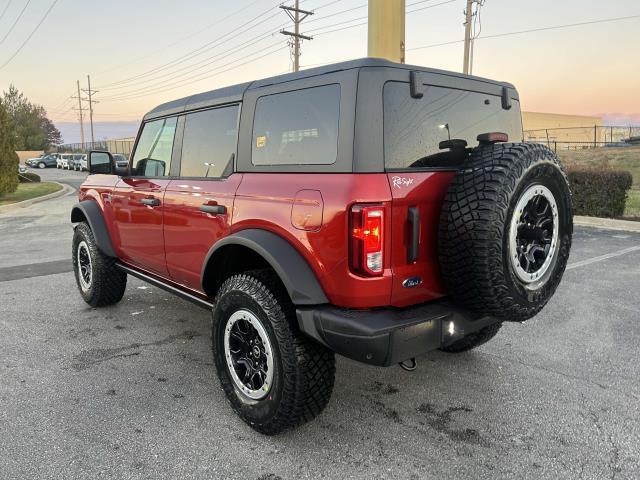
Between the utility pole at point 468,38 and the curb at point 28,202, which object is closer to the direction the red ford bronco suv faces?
the curb

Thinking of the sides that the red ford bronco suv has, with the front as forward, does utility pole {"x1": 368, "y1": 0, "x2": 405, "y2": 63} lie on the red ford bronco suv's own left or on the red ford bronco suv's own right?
on the red ford bronco suv's own right

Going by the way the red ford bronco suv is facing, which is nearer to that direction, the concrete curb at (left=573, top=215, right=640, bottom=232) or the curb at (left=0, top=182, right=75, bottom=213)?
the curb

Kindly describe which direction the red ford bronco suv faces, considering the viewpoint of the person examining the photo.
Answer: facing away from the viewer and to the left of the viewer

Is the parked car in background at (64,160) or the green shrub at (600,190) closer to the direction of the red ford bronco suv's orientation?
the parked car in background

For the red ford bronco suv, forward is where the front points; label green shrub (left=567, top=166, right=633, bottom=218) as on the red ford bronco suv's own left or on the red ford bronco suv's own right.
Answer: on the red ford bronco suv's own right

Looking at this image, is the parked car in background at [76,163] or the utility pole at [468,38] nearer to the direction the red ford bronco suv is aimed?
the parked car in background

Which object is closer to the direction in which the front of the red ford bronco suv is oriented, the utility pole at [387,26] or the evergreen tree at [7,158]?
the evergreen tree

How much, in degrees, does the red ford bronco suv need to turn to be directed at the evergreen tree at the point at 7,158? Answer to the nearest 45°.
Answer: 0° — it already faces it

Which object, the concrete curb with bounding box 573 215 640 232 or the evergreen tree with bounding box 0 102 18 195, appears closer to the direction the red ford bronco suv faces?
the evergreen tree
